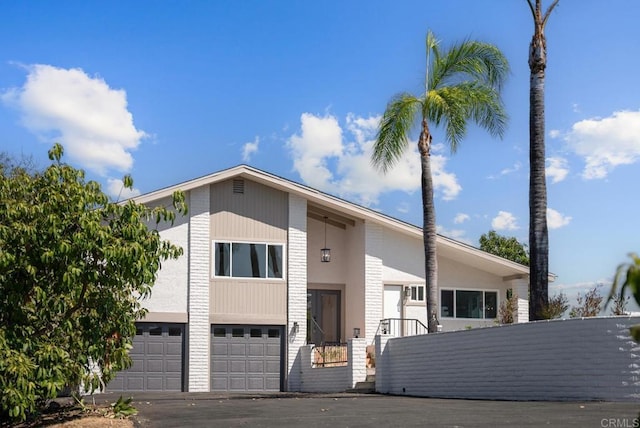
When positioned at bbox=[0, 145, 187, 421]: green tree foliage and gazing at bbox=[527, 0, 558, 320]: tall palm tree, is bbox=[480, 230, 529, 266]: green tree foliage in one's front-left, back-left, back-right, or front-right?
front-left

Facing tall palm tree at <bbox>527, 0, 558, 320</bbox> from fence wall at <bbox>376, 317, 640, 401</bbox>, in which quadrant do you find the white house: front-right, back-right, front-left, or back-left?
front-left

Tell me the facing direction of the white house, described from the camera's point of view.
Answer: facing the viewer

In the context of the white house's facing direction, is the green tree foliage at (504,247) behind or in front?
behind

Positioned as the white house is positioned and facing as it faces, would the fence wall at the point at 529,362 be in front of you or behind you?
in front

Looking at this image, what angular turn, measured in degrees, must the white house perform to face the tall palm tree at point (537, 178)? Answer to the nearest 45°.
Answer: approximately 45° to its left

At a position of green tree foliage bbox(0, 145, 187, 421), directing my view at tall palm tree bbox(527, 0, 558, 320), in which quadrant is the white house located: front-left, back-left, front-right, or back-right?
front-left

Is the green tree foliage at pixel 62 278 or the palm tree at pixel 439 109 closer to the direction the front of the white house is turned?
the green tree foliage

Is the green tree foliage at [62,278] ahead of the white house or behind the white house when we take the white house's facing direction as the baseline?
ahead

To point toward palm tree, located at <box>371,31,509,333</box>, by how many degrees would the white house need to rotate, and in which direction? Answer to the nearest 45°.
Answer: approximately 45° to its left

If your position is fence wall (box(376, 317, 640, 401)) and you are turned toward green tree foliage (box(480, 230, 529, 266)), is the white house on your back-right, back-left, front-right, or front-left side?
front-left
